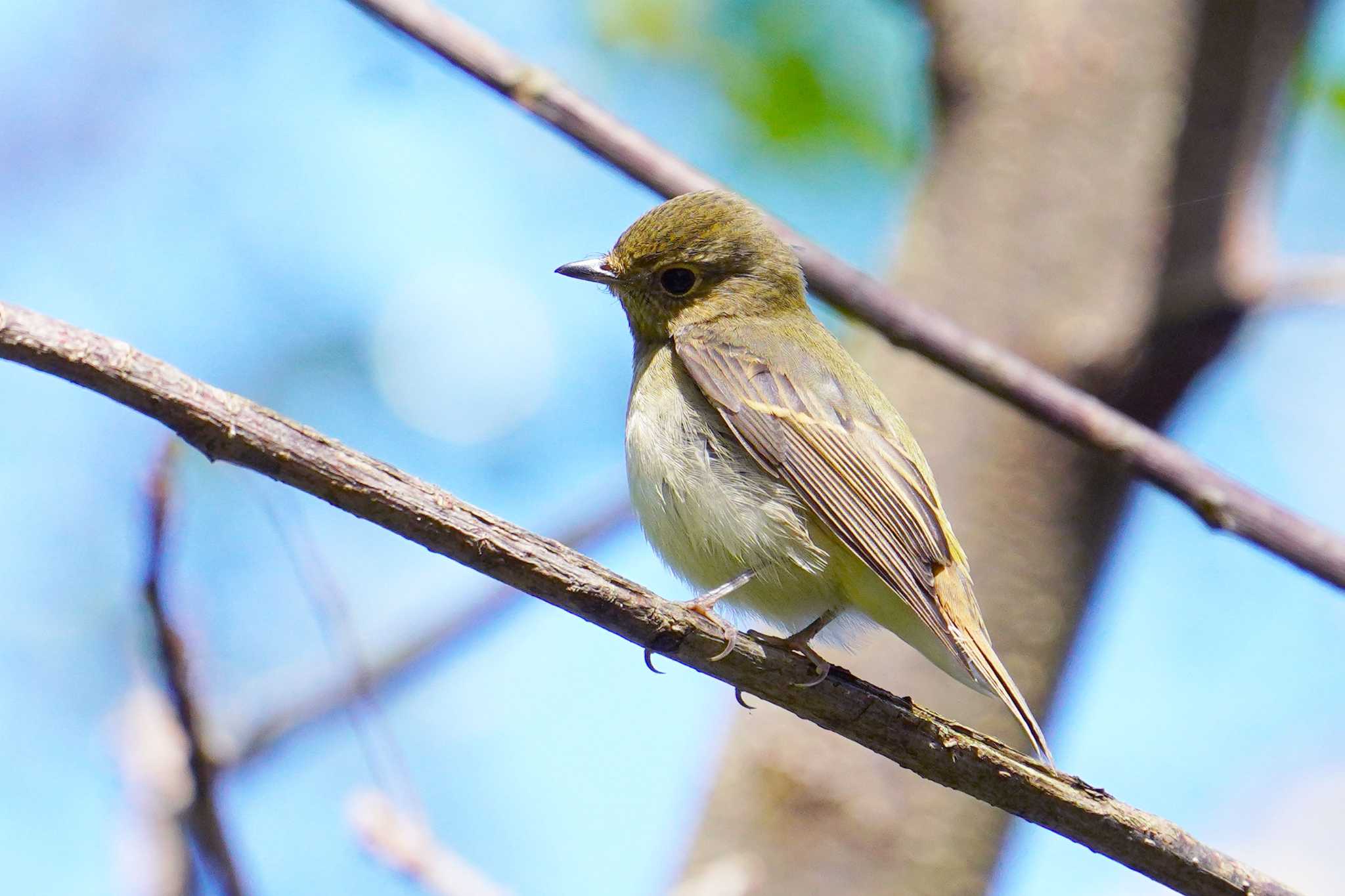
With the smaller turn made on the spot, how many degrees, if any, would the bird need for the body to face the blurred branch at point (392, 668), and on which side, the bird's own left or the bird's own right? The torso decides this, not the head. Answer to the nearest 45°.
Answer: approximately 45° to the bird's own right

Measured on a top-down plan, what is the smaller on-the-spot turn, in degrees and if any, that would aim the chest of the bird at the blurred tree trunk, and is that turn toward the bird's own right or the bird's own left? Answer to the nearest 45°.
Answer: approximately 135° to the bird's own right

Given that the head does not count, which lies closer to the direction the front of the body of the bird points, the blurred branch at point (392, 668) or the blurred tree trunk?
the blurred branch

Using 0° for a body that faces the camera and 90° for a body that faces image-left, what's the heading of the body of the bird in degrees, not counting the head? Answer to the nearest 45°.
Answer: approximately 90°

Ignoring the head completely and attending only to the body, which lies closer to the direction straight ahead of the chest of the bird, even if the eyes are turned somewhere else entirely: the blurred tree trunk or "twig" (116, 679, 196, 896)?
the twig
